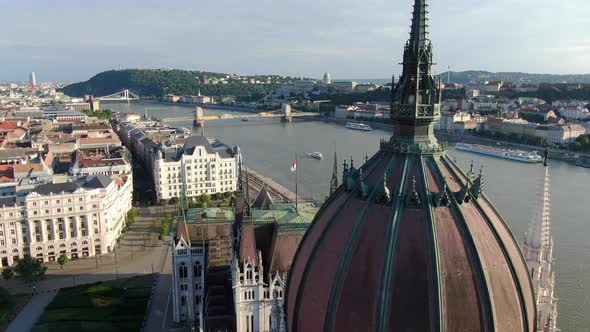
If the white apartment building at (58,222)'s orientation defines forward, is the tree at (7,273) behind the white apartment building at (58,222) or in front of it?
in front

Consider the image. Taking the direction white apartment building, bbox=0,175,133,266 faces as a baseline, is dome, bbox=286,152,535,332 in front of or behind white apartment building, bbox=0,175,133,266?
in front

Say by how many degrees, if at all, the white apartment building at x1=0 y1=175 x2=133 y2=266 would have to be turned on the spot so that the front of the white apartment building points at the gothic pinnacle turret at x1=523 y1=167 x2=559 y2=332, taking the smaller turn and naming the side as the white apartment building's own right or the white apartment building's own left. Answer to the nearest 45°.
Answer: approximately 45° to the white apartment building's own left

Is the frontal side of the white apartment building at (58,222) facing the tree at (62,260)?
yes

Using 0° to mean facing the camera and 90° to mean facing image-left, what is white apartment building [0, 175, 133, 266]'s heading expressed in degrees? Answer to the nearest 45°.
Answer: approximately 0°

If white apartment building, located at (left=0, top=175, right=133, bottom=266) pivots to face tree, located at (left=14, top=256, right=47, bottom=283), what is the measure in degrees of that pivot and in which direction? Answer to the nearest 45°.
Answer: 0° — it already faces it

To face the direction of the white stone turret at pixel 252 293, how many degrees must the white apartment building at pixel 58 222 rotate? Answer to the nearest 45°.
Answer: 0° — it already faces it
